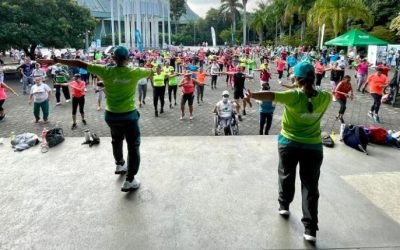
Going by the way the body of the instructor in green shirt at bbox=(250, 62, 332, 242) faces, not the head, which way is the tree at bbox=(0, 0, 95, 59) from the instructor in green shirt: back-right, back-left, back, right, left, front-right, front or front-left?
front-left

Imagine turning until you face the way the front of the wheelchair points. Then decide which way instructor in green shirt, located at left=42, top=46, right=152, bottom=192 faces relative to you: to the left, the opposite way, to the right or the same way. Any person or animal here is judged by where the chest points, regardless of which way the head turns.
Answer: the opposite way

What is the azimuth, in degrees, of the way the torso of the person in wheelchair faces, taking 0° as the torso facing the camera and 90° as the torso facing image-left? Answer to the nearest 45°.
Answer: approximately 0°

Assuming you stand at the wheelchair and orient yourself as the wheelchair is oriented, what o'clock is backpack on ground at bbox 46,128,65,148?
The backpack on ground is roughly at 2 o'clock from the wheelchair.

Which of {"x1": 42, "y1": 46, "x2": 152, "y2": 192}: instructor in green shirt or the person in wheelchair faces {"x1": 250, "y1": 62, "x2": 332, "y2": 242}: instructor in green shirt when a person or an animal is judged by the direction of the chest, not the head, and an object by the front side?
the person in wheelchair

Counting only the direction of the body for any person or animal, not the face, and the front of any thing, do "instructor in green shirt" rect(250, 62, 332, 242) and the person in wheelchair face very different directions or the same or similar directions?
very different directions

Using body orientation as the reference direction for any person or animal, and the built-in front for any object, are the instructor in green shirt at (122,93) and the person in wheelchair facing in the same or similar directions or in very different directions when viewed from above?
very different directions

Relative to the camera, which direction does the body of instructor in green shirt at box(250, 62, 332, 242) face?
away from the camera

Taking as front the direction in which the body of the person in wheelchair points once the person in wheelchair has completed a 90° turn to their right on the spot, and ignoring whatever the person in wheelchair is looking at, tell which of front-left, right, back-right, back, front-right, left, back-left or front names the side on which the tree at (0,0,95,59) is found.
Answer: front-right

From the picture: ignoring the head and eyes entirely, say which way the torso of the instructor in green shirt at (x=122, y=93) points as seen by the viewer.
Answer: away from the camera

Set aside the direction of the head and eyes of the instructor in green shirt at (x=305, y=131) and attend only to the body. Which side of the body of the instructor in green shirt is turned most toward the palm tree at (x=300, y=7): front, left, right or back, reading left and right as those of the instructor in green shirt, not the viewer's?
front

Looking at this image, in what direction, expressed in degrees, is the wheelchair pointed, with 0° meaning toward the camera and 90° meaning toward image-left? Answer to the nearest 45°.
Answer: approximately 0°

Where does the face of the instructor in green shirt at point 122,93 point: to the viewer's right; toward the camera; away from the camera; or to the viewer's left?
away from the camera

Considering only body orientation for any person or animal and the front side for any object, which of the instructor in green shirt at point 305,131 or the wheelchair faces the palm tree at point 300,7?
the instructor in green shirt

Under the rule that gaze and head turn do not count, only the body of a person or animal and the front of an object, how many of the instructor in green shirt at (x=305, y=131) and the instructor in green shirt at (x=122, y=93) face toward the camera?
0

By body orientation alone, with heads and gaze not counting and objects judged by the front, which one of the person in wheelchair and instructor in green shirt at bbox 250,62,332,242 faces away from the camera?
the instructor in green shirt
